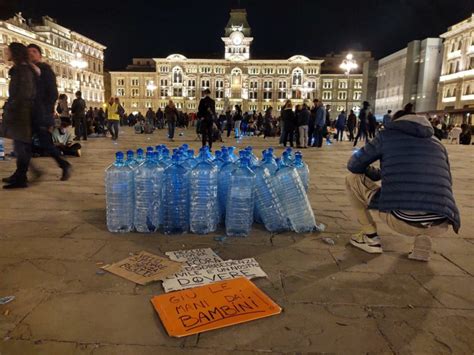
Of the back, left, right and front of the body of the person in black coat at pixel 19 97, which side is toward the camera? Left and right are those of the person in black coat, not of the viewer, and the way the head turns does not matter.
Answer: left

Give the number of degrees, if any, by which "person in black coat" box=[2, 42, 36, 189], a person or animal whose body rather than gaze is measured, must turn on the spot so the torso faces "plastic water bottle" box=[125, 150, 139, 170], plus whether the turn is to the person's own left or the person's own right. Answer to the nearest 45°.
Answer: approximately 135° to the person's own left

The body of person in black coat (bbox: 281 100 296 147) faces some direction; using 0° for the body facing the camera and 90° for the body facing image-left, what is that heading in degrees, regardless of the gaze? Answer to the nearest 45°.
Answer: approximately 180°

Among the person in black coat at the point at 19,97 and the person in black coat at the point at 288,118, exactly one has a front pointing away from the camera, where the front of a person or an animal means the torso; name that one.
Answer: the person in black coat at the point at 288,118

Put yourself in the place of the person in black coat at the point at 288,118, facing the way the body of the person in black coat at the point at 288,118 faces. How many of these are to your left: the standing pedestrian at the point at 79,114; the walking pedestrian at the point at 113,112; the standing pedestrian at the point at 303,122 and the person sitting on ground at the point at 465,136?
2

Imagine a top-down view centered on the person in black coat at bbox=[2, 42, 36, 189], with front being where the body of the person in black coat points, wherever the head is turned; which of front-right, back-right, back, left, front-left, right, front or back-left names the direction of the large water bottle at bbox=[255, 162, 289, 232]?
back-left

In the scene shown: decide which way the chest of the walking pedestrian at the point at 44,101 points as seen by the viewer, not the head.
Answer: to the viewer's left

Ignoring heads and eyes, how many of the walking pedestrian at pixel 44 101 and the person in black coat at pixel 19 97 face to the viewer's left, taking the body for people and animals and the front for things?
2

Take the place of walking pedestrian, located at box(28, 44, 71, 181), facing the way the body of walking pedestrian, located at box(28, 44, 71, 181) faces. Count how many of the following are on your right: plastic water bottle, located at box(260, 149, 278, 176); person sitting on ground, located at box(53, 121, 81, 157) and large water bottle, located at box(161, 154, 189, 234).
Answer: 1

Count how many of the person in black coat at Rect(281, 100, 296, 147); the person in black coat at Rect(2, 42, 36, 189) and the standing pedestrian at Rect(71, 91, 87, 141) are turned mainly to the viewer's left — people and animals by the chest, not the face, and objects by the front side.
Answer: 1
